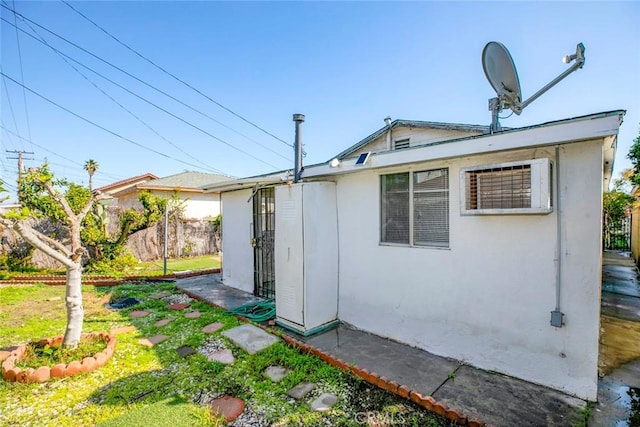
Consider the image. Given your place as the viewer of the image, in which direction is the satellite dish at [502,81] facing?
facing away from the viewer and to the right of the viewer

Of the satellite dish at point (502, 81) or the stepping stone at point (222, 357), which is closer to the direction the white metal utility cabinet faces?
the stepping stone

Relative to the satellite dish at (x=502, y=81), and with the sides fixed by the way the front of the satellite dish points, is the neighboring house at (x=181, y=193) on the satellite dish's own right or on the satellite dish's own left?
on the satellite dish's own left

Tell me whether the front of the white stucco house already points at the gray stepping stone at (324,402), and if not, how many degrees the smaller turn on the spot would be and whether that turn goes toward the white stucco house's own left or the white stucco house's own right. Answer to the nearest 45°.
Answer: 0° — it already faces it

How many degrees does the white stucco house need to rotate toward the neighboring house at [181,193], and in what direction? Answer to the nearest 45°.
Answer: approximately 90° to its right

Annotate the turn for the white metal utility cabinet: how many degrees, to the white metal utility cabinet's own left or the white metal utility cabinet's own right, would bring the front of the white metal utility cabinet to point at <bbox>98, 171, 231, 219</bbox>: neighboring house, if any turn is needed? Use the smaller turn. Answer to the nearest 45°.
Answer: approximately 90° to the white metal utility cabinet's own right

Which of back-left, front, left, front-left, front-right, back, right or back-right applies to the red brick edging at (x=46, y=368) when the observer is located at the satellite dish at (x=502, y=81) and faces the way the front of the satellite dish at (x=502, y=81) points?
back

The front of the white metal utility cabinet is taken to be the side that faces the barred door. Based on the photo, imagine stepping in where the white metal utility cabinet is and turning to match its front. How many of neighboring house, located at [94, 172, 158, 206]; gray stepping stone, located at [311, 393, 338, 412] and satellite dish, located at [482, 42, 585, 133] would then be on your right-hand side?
1

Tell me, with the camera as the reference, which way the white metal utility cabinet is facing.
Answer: facing the viewer and to the left of the viewer

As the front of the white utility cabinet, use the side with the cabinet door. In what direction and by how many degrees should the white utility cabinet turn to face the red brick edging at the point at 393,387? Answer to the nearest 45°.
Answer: approximately 90° to its left

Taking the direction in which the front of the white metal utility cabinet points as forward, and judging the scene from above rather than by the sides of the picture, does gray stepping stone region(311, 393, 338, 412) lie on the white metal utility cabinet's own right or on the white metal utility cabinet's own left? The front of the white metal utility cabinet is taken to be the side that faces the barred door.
on the white metal utility cabinet's own left
